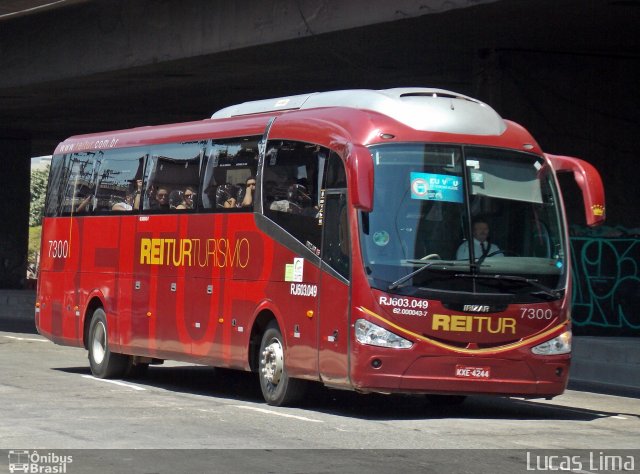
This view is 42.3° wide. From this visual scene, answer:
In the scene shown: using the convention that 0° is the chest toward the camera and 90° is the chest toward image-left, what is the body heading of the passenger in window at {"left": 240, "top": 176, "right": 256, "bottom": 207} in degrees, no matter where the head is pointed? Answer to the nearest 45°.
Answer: approximately 315°

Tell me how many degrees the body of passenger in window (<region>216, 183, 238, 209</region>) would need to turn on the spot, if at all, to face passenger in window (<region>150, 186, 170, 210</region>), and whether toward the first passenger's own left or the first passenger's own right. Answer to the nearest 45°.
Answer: approximately 180°

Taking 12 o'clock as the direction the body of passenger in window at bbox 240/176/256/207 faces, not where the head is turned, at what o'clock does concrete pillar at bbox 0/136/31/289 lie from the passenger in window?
The concrete pillar is roughly at 7 o'clock from the passenger in window.

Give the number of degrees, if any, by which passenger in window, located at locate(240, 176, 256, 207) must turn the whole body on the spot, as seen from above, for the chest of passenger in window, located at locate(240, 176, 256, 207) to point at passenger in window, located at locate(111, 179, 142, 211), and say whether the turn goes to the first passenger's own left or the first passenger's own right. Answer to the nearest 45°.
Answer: approximately 180°

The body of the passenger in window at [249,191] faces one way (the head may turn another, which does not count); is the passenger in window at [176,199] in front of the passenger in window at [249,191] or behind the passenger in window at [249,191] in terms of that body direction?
behind

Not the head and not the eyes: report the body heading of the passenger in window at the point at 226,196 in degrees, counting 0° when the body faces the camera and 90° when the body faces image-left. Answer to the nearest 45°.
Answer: approximately 315°
